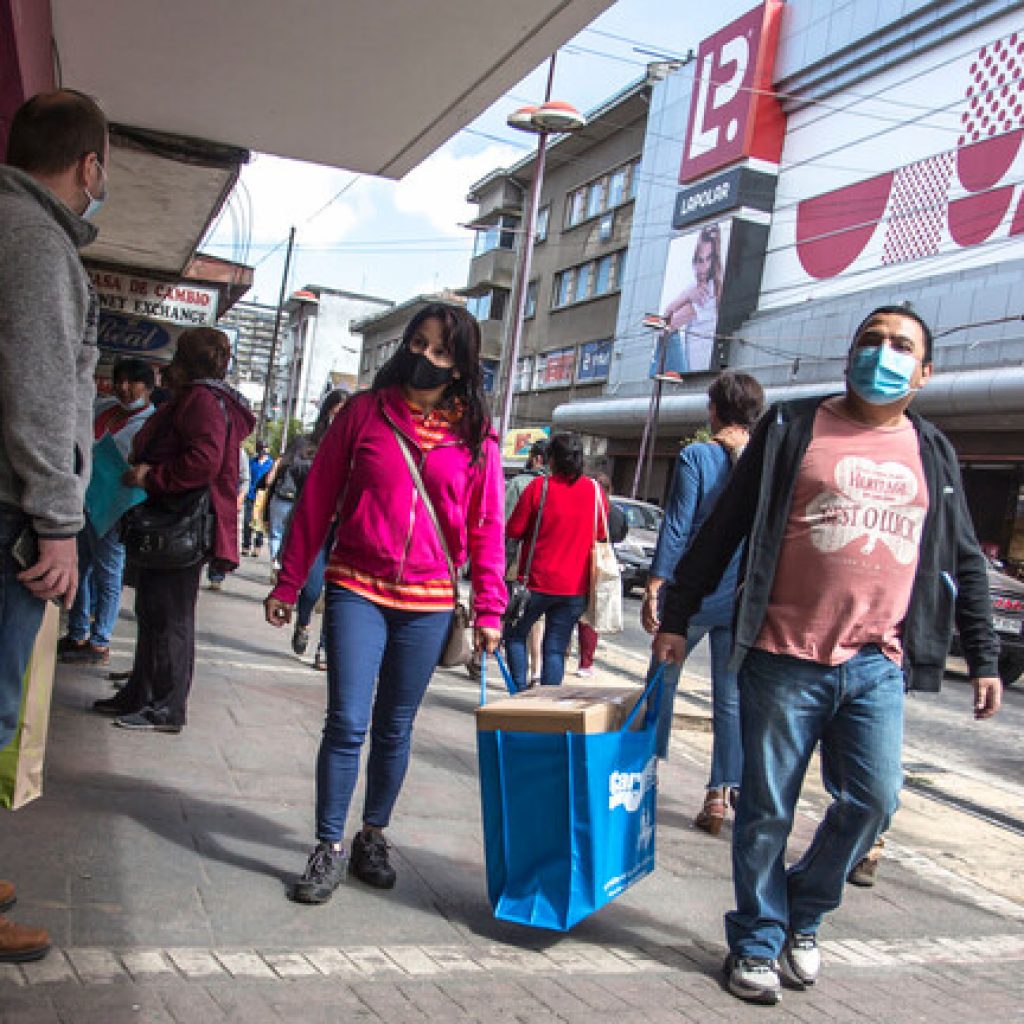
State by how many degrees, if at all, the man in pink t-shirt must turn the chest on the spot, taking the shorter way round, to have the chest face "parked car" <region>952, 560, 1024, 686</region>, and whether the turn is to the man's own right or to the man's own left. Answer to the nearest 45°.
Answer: approximately 180°

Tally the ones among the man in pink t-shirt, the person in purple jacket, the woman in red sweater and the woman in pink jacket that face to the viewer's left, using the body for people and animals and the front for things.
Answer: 1

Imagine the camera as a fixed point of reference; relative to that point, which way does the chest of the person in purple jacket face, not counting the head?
to the viewer's left

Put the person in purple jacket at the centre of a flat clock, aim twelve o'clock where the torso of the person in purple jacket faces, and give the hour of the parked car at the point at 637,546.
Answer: The parked car is roughly at 4 o'clock from the person in purple jacket.

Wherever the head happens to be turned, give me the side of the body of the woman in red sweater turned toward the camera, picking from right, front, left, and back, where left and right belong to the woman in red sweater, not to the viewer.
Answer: back

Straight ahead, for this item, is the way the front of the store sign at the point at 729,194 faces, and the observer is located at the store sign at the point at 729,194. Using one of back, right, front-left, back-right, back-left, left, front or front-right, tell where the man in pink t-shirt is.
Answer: front-left

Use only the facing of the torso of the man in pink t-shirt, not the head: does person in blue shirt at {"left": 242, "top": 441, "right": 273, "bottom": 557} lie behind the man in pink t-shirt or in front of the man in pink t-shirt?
behind

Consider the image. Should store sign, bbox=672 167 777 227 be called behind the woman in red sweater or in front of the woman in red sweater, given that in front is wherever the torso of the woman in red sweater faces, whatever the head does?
in front

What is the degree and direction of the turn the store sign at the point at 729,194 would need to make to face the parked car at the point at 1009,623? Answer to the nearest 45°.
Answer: approximately 45° to its left

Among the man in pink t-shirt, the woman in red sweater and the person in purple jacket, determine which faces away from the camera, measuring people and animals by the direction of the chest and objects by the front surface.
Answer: the woman in red sweater

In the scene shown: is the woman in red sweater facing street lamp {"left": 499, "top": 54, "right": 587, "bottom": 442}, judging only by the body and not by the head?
yes

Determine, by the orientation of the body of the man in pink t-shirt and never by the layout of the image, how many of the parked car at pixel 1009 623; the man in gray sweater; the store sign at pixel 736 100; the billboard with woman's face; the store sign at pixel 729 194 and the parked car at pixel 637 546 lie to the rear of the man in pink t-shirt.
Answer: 5

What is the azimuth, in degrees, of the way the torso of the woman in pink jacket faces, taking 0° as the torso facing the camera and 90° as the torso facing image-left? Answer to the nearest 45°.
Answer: approximately 0°

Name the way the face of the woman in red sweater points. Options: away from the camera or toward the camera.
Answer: away from the camera

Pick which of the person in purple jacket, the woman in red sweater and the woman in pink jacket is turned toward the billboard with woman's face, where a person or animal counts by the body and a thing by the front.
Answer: the woman in red sweater

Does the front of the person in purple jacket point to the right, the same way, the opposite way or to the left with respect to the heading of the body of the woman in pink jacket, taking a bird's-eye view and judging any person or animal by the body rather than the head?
to the right
